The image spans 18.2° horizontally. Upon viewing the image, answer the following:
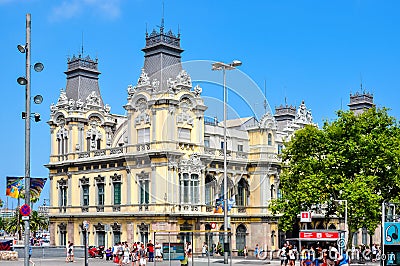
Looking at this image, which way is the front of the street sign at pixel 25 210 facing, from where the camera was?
facing the viewer

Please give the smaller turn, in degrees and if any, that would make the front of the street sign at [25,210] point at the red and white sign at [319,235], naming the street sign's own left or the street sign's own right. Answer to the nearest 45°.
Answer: approximately 135° to the street sign's own left

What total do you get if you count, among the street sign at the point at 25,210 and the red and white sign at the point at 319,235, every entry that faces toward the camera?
2

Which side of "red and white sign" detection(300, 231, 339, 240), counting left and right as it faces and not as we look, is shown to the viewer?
front

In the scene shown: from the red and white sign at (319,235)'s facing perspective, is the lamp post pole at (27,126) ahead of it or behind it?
ahead

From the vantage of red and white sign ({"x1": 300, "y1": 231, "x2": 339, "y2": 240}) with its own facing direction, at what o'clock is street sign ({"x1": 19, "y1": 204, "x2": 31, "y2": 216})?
The street sign is roughly at 1 o'clock from the red and white sign.
